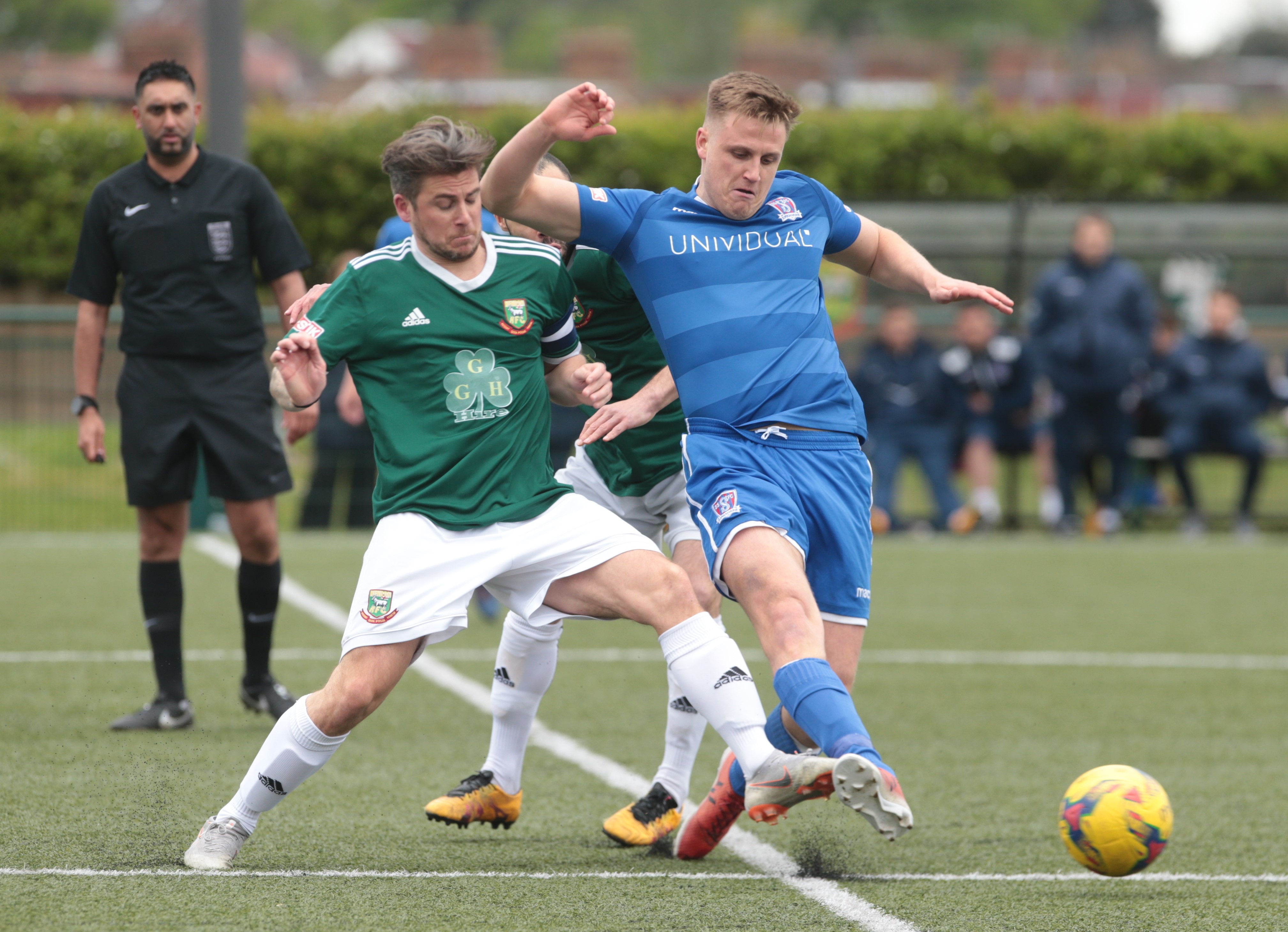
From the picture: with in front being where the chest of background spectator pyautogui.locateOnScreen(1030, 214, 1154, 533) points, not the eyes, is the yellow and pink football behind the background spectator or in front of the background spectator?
in front

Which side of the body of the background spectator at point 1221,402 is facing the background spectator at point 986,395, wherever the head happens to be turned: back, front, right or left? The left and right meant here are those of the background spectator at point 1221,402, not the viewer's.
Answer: right

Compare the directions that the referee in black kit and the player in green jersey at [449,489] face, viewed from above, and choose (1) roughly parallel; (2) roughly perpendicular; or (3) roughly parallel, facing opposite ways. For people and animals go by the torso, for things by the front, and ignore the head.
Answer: roughly parallel

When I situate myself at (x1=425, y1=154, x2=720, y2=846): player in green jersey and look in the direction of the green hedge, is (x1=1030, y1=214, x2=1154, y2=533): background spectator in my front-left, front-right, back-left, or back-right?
front-right

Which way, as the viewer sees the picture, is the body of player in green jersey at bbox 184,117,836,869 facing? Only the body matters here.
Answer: toward the camera

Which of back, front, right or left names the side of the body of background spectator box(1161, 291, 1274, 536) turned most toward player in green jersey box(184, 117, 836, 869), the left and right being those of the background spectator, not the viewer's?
front

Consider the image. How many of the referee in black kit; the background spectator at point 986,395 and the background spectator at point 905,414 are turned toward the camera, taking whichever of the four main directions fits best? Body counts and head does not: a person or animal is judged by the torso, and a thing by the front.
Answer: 3

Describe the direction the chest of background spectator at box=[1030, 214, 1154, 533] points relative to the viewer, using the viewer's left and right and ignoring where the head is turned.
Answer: facing the viewer

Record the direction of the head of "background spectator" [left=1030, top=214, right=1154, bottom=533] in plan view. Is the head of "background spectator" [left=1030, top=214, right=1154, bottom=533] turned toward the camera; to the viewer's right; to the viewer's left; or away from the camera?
toward the camera

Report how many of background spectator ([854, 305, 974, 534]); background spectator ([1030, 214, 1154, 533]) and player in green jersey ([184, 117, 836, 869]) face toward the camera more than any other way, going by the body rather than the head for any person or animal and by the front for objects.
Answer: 3

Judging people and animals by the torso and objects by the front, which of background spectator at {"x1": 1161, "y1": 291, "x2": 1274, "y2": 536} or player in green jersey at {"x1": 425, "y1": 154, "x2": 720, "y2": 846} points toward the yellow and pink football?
the background spectator

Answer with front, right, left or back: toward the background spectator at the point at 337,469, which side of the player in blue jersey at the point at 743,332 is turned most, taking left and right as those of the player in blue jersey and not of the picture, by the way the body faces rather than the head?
back

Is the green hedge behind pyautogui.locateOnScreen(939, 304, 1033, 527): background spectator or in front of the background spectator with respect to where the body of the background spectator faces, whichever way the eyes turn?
behind

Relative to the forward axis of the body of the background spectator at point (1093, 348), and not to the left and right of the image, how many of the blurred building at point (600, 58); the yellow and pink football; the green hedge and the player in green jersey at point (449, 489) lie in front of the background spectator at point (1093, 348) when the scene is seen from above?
2

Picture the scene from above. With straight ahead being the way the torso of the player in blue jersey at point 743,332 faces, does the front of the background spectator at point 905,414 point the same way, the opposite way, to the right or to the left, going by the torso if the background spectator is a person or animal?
the same way

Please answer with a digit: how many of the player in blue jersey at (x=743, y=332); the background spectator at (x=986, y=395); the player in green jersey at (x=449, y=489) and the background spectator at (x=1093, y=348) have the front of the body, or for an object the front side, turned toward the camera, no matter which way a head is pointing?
4

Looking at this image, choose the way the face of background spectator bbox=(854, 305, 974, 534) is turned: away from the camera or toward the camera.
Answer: toward the camera

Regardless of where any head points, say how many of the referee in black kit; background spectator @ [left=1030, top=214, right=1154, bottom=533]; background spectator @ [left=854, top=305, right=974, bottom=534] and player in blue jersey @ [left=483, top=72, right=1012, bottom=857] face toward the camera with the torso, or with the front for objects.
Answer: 4

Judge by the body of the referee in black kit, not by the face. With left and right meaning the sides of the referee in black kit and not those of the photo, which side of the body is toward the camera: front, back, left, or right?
front
